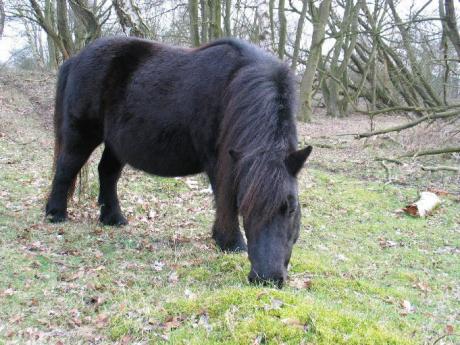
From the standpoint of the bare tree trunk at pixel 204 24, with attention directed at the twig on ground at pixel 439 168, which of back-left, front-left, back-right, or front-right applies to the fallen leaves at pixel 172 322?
front-right

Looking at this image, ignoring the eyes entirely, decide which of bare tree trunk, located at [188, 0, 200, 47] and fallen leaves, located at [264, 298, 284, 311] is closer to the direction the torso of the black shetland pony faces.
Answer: the fallen leaves

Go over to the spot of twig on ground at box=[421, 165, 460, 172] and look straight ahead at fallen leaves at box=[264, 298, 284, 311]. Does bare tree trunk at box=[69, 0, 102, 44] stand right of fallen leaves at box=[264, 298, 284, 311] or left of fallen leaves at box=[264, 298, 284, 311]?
right

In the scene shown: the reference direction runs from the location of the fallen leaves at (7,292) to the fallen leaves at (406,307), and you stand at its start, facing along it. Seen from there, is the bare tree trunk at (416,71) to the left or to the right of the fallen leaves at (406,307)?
left

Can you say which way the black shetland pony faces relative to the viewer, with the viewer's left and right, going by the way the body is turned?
facing the viewer and to the right of the viewer

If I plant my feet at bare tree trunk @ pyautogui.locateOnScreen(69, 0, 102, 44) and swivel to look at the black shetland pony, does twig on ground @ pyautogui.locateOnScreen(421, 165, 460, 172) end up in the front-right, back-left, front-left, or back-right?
front-left

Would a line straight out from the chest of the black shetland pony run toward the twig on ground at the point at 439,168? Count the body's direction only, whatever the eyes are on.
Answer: no

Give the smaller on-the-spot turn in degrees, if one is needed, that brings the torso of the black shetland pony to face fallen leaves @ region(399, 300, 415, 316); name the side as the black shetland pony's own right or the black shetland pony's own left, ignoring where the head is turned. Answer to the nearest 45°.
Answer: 0° — it already faces it

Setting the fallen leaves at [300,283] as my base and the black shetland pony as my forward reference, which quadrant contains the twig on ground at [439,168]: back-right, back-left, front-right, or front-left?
front-right

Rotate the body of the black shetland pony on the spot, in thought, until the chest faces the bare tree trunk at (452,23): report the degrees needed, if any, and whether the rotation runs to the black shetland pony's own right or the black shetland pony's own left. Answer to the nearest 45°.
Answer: approximately 90° to the black shetland pony's own left

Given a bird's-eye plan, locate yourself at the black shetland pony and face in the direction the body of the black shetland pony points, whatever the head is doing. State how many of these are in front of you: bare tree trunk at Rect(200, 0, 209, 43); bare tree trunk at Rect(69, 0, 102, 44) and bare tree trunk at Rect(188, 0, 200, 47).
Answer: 0

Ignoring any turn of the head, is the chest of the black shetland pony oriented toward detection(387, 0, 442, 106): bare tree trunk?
no

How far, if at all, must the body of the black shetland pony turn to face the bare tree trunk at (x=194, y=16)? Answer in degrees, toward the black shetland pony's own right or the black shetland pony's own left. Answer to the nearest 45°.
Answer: approximately 135° to the black shetland pony's own left

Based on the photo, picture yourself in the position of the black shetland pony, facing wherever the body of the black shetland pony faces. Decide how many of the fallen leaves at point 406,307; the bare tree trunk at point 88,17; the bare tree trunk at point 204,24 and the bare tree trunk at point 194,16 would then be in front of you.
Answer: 1

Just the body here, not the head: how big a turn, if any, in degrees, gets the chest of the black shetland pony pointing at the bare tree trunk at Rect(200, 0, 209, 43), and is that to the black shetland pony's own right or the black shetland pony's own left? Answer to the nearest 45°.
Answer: approximately 135° to the black shetland pony's own left

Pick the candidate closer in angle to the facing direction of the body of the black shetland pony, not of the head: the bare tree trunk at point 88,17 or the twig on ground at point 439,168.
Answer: the twig on ground

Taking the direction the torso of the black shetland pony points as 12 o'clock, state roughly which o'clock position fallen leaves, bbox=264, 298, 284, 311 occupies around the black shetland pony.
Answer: The fallen leaves is roughly at 1 o'clock from the black shetland pony.

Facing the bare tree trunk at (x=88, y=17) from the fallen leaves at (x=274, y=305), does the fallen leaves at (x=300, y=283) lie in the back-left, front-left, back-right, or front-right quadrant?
front-right
